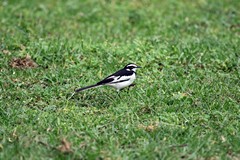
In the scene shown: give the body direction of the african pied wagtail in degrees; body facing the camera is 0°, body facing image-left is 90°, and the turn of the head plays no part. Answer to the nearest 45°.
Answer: approximately 270°
